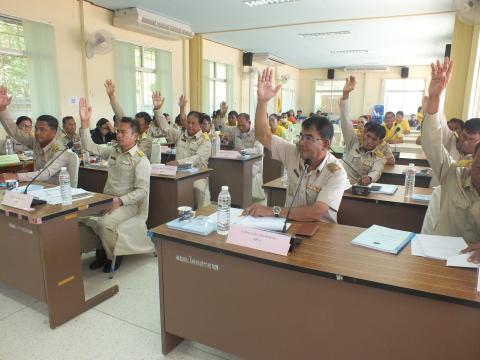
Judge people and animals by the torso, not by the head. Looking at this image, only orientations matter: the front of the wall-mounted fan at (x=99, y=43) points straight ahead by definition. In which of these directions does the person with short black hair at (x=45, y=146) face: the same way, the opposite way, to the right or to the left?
to the right

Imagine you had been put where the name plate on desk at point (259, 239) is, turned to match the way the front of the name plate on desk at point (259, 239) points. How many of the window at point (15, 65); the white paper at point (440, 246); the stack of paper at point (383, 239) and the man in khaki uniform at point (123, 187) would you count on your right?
2

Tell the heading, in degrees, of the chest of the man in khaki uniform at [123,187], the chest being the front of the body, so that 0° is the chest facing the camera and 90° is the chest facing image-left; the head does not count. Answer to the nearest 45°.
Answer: approximately 45°

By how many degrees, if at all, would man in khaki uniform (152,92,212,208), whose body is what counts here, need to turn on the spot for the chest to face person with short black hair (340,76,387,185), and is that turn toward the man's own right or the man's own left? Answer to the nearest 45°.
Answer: approximately 90° to the man's own left

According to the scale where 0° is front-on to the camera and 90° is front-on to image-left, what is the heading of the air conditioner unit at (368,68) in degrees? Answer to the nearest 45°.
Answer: approximately 0°

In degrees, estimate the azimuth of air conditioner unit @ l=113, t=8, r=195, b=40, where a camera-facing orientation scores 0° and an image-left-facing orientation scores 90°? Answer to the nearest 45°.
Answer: approximately 315°

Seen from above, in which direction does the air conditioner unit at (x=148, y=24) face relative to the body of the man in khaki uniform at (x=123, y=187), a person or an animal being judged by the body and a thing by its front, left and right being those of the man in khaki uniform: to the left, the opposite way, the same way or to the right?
to the left

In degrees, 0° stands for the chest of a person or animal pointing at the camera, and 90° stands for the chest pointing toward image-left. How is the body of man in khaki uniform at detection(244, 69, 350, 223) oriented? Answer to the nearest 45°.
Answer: approximately 45°

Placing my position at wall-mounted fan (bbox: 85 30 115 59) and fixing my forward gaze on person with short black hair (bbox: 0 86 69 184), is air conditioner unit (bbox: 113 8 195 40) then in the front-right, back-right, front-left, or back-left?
back-left

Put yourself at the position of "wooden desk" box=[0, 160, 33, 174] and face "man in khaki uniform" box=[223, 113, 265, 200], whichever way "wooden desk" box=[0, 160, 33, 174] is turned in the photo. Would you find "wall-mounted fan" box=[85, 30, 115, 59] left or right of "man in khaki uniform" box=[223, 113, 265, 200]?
left

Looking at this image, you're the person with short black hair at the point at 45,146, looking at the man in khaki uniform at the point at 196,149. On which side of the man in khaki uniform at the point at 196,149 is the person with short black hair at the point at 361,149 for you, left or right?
right

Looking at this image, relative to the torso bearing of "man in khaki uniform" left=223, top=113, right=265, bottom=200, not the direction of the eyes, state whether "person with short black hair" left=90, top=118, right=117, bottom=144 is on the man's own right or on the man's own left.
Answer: on the man's own right
